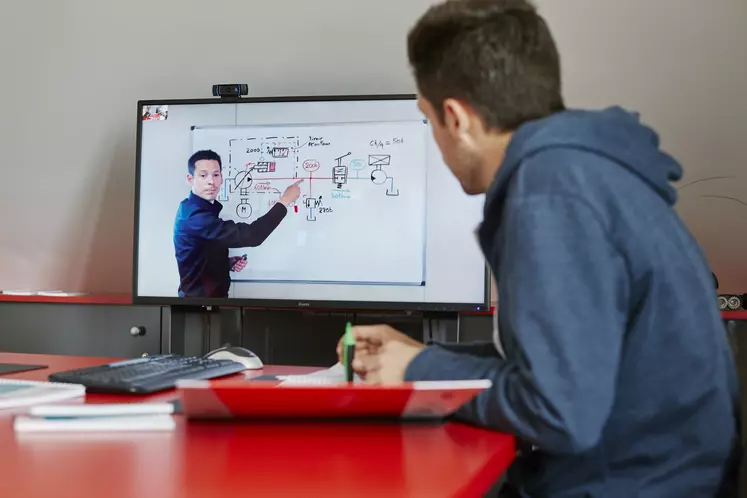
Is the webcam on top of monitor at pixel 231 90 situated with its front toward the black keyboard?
yes

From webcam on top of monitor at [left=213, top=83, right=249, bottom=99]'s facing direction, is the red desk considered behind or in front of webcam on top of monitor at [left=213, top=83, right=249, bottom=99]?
in front

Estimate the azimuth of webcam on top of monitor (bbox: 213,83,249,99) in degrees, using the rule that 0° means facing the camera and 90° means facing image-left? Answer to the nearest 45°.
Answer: approximately 0°

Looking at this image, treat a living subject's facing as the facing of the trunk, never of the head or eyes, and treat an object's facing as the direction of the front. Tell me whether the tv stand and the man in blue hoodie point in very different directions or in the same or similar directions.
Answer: very different directions

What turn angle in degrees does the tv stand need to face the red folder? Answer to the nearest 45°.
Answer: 0° — it already faces it

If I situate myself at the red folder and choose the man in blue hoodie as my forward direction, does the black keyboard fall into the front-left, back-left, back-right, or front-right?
back-left

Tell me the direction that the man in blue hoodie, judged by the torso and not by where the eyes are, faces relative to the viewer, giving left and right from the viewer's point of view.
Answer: facing away from the viewer and to the left of the viewer

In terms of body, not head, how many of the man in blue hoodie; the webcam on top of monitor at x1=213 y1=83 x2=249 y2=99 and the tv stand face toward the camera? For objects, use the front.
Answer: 2

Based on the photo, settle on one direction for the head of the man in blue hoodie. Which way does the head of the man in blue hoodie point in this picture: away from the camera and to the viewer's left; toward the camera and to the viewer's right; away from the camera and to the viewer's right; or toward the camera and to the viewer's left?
away from the camera and to the viewer's left

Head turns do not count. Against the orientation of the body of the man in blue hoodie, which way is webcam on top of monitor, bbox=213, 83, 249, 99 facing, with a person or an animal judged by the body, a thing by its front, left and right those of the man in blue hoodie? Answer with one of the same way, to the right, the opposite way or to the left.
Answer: the opposite way

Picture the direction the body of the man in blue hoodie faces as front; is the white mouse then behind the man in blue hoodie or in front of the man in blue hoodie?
in front
